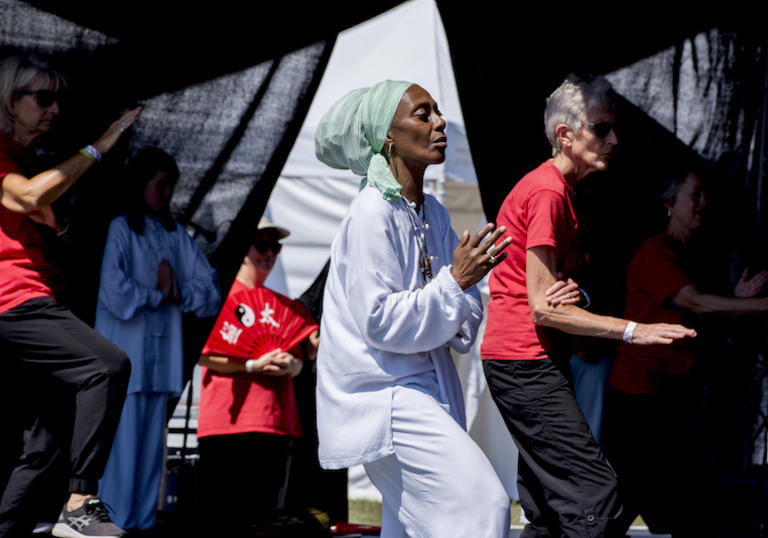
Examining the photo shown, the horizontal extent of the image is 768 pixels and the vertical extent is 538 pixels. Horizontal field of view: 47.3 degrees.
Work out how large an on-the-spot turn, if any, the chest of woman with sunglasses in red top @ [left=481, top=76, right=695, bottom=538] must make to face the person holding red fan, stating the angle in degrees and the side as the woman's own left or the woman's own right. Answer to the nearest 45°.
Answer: approximately 135° to the woman's own left

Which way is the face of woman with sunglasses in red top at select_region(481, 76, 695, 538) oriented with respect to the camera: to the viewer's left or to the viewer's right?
to the viewer's right

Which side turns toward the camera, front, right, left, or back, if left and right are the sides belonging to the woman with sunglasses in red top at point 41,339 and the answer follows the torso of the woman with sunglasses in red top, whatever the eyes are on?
right

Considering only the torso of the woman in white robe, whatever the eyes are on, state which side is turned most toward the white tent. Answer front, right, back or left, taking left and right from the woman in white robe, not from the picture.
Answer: left

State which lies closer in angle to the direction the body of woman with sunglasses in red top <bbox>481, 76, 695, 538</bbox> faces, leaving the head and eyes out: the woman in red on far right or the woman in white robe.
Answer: the woman in red on far right

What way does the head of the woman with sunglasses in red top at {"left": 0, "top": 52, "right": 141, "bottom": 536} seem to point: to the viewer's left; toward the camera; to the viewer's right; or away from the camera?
to the viewer's right

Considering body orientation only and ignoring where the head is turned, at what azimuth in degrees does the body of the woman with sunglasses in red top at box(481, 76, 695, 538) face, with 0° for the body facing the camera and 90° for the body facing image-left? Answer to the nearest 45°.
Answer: approximately 270°

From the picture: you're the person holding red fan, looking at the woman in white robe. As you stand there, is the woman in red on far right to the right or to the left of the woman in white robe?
left

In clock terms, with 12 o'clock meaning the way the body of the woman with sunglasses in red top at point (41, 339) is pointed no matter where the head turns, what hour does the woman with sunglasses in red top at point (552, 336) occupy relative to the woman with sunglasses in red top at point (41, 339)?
the woman with sunglasses in red top at point (552, 336) is roughly at 1 o'clock from the woman with sunglasses in red top at point (41, 339).
